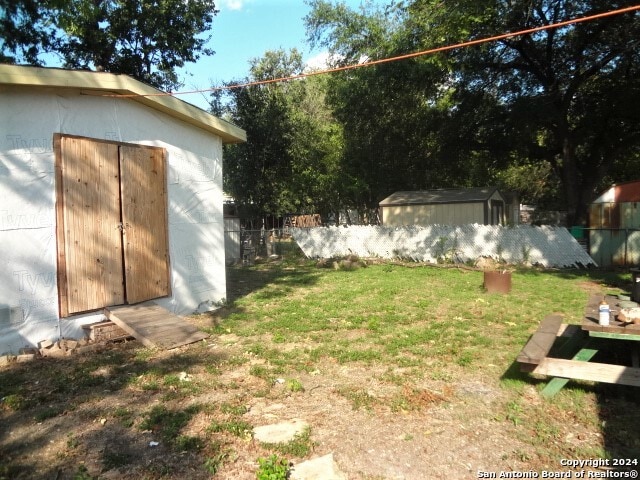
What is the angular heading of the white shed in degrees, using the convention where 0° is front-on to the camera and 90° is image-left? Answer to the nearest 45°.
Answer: approximately 315°

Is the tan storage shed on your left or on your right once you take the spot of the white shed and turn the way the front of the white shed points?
on your left

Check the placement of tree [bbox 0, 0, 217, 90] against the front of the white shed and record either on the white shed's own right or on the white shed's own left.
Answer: on the white shed's own left

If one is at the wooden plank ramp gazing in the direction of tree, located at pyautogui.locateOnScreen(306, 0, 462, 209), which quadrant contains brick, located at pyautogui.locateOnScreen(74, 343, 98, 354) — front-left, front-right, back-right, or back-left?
back-left

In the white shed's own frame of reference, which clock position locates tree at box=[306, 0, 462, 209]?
The tree is roughly at 9 o'clock from the white shed.
